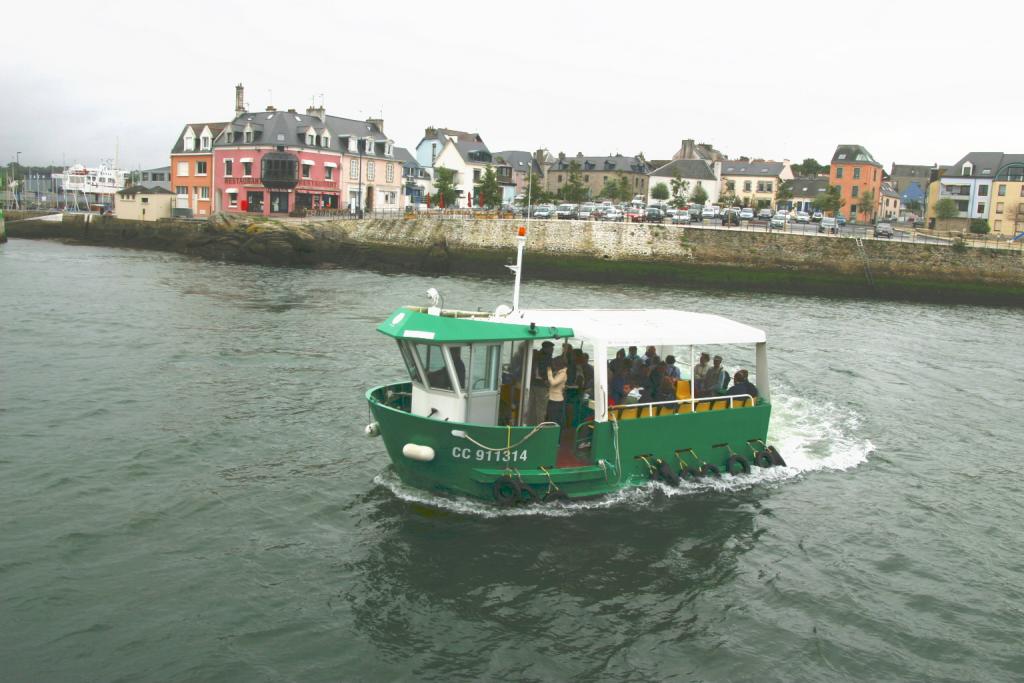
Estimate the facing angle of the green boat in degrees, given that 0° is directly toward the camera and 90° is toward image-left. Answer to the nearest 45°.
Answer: approximately 45°
